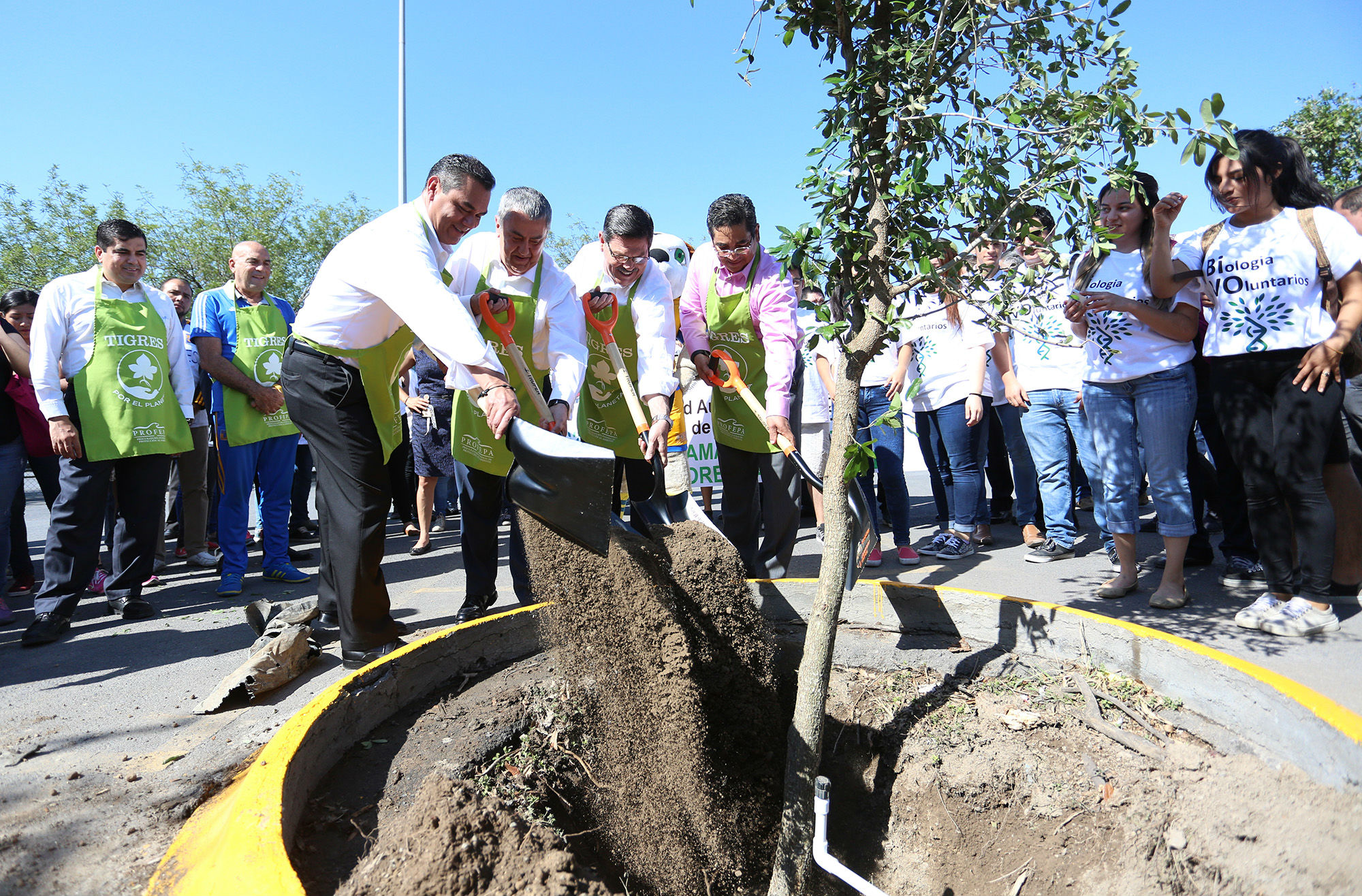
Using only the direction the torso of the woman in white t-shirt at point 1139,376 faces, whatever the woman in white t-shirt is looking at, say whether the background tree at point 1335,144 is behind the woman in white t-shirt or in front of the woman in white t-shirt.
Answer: behind

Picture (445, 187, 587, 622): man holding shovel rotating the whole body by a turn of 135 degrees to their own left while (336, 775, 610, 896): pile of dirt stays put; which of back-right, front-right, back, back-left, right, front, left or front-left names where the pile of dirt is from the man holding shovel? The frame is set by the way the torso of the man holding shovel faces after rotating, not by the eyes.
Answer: back-right

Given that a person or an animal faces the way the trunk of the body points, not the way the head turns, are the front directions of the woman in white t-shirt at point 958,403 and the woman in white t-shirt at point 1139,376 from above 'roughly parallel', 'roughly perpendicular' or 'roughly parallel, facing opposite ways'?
roughly parallel

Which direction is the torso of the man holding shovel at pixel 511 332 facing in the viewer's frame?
toward the camera

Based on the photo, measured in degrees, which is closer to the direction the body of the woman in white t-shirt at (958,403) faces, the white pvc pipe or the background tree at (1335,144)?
the white pvc pipe

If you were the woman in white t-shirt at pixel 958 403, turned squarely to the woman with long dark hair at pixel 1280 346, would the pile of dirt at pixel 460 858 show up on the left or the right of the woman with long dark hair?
right

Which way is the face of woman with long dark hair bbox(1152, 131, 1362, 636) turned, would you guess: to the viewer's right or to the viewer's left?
to the viewer's left

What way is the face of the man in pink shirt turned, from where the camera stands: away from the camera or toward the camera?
toward the camera

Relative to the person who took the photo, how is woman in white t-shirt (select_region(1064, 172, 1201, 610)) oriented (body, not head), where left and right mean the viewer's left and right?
facing the viewer and to the left of the viewer

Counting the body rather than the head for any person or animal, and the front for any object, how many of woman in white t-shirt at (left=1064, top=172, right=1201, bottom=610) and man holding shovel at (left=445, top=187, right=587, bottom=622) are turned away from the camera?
0

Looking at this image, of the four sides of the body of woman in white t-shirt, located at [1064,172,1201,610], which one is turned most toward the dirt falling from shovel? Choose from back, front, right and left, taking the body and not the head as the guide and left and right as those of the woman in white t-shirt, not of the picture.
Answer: front

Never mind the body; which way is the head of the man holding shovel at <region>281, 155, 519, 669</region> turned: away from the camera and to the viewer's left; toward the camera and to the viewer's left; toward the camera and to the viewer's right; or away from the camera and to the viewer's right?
toward the camera and to the viewer's right

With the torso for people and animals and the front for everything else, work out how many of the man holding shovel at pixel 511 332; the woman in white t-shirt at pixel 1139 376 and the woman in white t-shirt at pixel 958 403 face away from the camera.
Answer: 0
